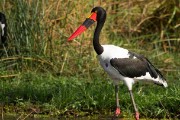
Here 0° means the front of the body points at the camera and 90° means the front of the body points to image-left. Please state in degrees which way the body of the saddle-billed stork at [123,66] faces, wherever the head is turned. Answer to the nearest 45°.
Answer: approximately 90°

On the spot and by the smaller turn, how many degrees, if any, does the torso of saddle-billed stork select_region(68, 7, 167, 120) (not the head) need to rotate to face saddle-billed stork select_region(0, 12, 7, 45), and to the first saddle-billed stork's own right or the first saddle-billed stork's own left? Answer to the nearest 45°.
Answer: approximately 45° to the first saddle-billed stork's own right
